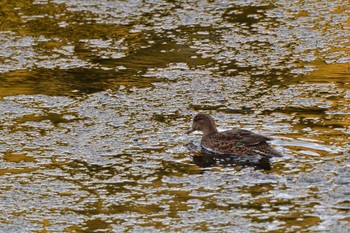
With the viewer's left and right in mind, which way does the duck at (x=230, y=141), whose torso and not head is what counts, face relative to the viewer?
facing to the left of the viewer
